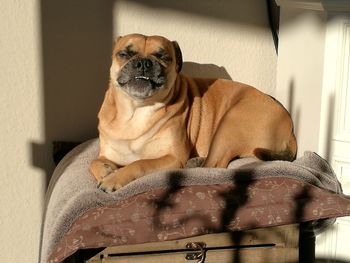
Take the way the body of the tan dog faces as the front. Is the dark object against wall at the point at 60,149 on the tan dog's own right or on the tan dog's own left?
on the tan dog's own right

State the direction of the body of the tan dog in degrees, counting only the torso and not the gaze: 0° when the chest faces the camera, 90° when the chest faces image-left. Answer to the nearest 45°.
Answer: approximately 45°

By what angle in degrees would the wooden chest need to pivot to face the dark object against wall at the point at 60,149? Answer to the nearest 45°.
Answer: approximately 135° to its right
